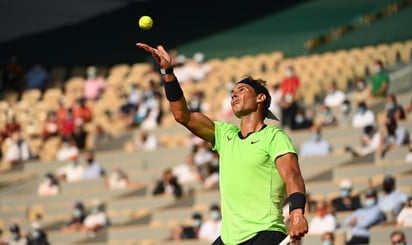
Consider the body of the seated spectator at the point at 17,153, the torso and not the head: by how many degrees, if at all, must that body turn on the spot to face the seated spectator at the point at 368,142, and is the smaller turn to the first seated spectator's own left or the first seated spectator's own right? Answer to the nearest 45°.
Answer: approximately 45° to the first seated spectator's own left

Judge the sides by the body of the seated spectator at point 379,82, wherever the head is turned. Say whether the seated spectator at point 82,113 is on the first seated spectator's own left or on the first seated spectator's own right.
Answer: on the first seated spectator's own right

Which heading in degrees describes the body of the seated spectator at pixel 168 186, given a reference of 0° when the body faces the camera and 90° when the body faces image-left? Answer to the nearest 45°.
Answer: approximately 0°

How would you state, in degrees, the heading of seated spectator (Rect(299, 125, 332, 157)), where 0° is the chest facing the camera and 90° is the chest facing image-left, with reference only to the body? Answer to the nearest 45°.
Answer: approximately 0°

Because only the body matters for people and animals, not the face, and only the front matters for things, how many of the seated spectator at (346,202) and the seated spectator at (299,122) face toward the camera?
2
